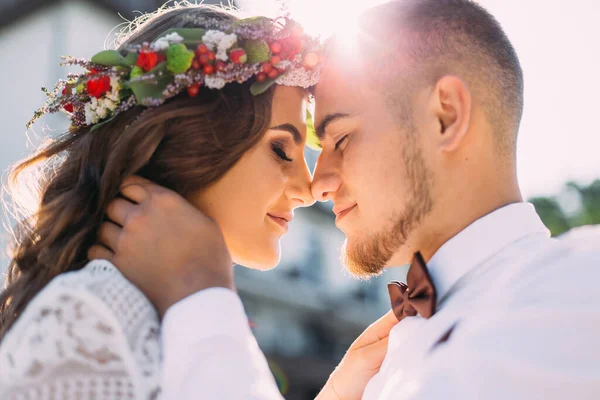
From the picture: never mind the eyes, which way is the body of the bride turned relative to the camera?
to the viewer's right

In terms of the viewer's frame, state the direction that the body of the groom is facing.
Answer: to the viewer's left

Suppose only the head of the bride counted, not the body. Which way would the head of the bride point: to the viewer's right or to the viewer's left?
to the viewer's right

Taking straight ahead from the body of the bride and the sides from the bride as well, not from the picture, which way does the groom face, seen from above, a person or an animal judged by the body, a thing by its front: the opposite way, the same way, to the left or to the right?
the opposite way
